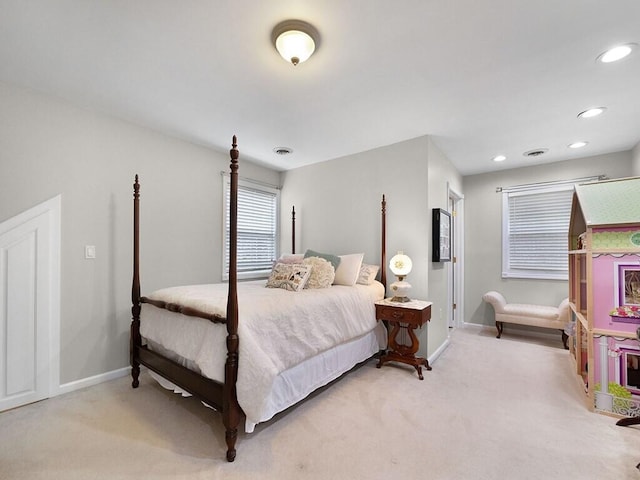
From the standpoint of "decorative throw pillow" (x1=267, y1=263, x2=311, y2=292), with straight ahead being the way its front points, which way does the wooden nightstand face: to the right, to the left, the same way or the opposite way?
the same way

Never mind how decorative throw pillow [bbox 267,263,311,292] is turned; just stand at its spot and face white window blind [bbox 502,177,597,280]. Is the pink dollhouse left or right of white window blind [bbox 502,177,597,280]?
right

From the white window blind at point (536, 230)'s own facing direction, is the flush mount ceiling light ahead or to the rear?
ahead

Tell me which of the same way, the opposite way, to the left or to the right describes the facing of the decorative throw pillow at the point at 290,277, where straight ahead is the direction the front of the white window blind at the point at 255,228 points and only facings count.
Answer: to the right

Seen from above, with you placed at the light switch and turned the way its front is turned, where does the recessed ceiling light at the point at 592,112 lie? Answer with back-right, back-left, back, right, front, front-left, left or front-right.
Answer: front-left

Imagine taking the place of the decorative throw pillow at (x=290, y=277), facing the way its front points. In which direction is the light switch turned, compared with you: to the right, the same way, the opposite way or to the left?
to the left

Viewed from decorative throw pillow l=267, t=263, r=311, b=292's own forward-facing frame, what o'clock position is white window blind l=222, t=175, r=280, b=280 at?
The white window blind is roughly at 4 o'clock from the decorative throw pillow.

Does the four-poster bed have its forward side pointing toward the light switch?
no

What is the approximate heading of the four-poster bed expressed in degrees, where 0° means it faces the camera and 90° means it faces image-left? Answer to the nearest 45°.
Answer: approximately 45°

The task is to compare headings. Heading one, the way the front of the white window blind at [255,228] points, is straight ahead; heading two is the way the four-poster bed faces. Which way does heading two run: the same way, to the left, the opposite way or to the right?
to the right

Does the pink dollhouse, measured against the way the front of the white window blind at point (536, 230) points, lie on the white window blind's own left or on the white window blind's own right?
on the white window blind's own left

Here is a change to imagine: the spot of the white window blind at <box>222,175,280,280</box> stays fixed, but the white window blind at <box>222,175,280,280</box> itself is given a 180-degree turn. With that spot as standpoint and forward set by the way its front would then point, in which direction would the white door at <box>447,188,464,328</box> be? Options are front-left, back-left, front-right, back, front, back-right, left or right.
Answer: back-right

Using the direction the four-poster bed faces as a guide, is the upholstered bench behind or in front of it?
behind

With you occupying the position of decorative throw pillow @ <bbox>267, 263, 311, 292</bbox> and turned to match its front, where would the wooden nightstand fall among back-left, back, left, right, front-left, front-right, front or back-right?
back-left

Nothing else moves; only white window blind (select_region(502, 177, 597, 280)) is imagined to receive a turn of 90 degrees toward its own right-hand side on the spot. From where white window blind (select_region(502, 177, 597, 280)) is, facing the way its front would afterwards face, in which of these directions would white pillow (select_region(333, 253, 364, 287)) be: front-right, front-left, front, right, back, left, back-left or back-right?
left
